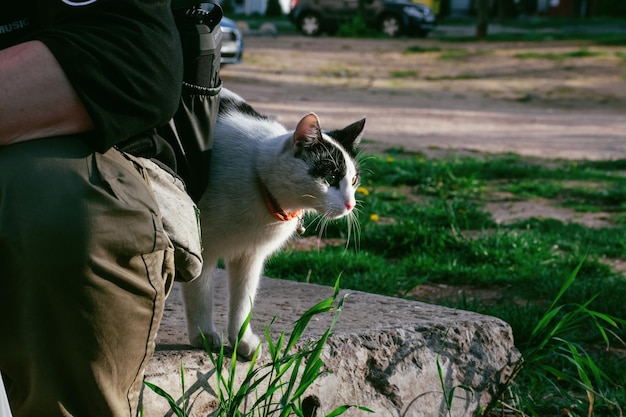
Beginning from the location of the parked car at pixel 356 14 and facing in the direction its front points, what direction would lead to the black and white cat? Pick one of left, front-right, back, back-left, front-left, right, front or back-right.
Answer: front-right

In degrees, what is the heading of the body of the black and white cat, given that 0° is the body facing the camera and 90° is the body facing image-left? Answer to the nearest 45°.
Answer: approximately 315°

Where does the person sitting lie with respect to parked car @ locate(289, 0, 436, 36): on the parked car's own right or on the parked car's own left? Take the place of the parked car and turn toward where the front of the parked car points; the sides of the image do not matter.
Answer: on the parked car's own right

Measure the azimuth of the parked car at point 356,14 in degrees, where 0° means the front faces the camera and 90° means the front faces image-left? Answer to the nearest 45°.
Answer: approximately 315°

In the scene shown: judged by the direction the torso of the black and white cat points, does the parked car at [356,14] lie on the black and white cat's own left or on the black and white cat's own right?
on the black and white cat's own left
